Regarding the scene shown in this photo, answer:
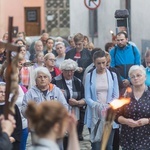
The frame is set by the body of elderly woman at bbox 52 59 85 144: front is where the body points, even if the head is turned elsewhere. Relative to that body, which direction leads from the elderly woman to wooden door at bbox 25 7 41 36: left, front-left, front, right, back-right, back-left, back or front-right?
back

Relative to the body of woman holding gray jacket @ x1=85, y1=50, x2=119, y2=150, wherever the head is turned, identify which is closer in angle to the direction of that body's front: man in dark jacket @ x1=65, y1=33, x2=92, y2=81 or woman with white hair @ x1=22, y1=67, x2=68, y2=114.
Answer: the woman with white hair

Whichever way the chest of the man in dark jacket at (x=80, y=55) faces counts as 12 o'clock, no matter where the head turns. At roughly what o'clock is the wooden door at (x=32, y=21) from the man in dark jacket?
The wooden door is roughly at 6 o'clock from the man in dark jacket.

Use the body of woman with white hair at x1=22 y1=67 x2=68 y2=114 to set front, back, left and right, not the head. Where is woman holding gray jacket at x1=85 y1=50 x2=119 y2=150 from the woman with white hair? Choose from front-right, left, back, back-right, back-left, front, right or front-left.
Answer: back-left

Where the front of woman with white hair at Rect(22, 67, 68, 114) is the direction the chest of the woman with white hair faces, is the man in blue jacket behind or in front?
behind

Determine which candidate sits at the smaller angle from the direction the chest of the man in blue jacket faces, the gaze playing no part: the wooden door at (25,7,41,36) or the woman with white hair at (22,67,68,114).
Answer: the woman with white hair

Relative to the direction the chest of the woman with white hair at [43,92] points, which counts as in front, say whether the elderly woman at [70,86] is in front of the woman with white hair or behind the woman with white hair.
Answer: behind
